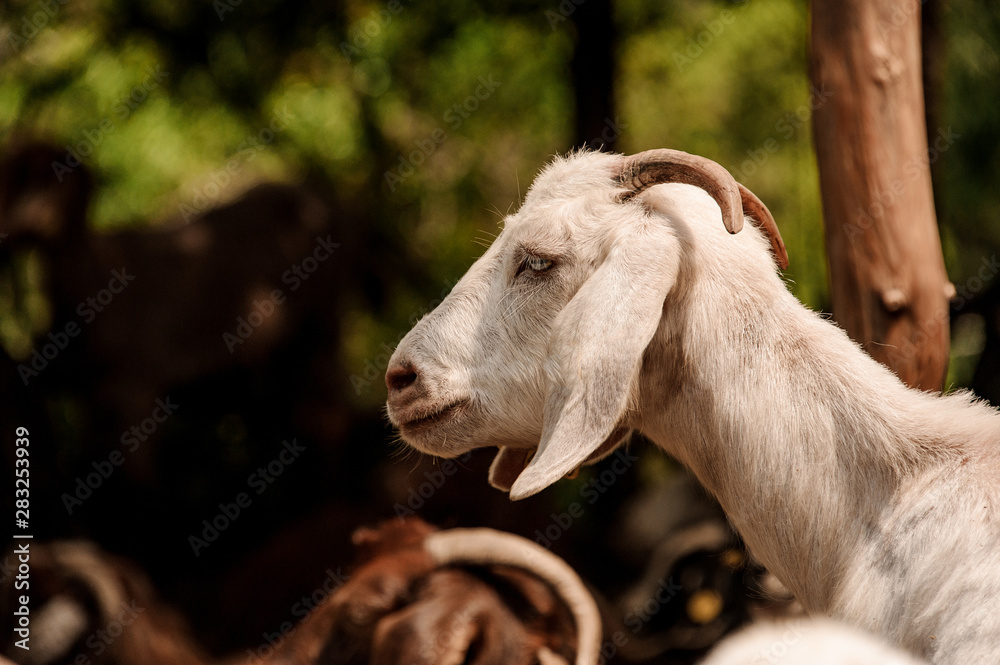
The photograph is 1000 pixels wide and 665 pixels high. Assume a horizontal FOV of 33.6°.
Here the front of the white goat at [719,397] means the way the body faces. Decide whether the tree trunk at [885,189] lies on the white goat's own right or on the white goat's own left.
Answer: on the white goat's own right

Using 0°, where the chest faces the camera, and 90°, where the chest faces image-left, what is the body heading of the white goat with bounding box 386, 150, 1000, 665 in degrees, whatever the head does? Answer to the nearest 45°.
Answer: approximately 90°

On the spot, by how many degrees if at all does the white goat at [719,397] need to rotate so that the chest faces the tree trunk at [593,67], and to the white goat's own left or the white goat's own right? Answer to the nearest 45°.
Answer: approximately 90° to the white goat's own right
